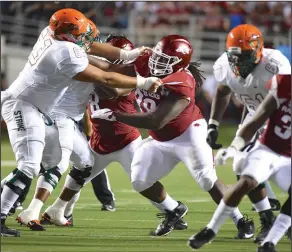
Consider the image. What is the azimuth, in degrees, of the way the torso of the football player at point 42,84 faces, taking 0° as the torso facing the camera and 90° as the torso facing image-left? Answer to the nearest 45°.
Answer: approximately 270°

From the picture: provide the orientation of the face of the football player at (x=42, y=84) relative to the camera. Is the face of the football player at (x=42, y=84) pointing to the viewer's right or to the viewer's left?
to the viewer's right

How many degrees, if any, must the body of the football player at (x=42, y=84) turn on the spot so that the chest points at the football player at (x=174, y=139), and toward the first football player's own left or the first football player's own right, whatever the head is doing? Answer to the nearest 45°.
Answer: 0° — they already face them
